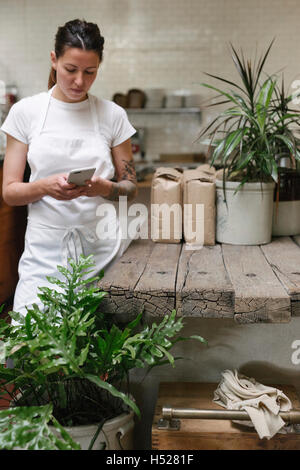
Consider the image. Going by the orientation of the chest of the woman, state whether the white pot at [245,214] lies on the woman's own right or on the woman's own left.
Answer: on the woman's own left

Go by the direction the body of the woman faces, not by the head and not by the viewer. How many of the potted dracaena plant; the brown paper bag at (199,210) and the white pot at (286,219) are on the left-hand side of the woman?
3

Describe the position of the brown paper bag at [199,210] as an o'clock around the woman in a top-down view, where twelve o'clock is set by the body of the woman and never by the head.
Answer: The brown paper bag is roughly at 9 o'clock from the woman.

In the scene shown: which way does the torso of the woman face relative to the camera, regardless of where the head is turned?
toward the camera

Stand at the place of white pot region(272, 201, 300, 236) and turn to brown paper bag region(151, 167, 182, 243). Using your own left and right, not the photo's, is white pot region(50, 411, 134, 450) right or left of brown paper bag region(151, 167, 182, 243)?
left

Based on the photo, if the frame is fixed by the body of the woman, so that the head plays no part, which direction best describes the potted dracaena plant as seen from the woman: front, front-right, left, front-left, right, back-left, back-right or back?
left

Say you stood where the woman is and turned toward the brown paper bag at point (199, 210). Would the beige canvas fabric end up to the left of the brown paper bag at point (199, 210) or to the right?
right

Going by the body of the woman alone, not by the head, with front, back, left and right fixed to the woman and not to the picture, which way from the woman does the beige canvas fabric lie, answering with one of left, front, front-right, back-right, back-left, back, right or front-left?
front-left
